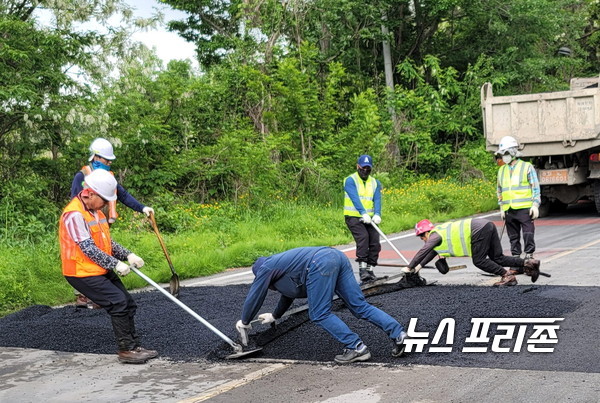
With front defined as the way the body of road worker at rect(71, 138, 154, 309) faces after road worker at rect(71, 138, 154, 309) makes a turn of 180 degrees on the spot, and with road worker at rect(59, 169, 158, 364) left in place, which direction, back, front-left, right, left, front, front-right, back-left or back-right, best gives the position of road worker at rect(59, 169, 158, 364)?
back-left

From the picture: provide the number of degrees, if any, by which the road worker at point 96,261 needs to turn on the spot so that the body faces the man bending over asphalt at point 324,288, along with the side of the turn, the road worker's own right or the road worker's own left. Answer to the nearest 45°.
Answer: approximately 45° to the road worker's own right

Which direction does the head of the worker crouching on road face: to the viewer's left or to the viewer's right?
to the viewer's left

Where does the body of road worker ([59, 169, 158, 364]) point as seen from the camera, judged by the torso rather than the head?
to the viewer's right

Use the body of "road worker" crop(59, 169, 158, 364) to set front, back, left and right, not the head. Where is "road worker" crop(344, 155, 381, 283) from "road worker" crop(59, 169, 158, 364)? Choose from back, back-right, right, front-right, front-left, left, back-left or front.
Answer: front-left

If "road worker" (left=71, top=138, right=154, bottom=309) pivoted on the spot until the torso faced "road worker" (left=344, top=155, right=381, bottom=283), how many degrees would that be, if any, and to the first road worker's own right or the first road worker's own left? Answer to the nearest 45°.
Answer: approximately 45° to the first road worker's own left

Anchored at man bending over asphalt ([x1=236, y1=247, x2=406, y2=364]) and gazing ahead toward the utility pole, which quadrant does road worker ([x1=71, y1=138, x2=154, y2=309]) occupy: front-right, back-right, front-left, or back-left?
front-left

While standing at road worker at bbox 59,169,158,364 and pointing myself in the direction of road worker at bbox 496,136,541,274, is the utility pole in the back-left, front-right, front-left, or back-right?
front-left

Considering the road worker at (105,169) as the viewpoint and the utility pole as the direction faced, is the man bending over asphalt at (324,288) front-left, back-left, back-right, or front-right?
back-right

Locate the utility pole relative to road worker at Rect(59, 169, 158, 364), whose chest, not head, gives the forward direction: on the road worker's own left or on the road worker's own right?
on the road worker's own left

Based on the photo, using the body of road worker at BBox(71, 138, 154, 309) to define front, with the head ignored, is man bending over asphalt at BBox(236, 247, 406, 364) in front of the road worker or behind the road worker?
in front

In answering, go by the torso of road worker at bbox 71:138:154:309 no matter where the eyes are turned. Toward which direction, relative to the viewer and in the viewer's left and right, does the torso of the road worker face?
facing the viewer and to the right of the viewer
